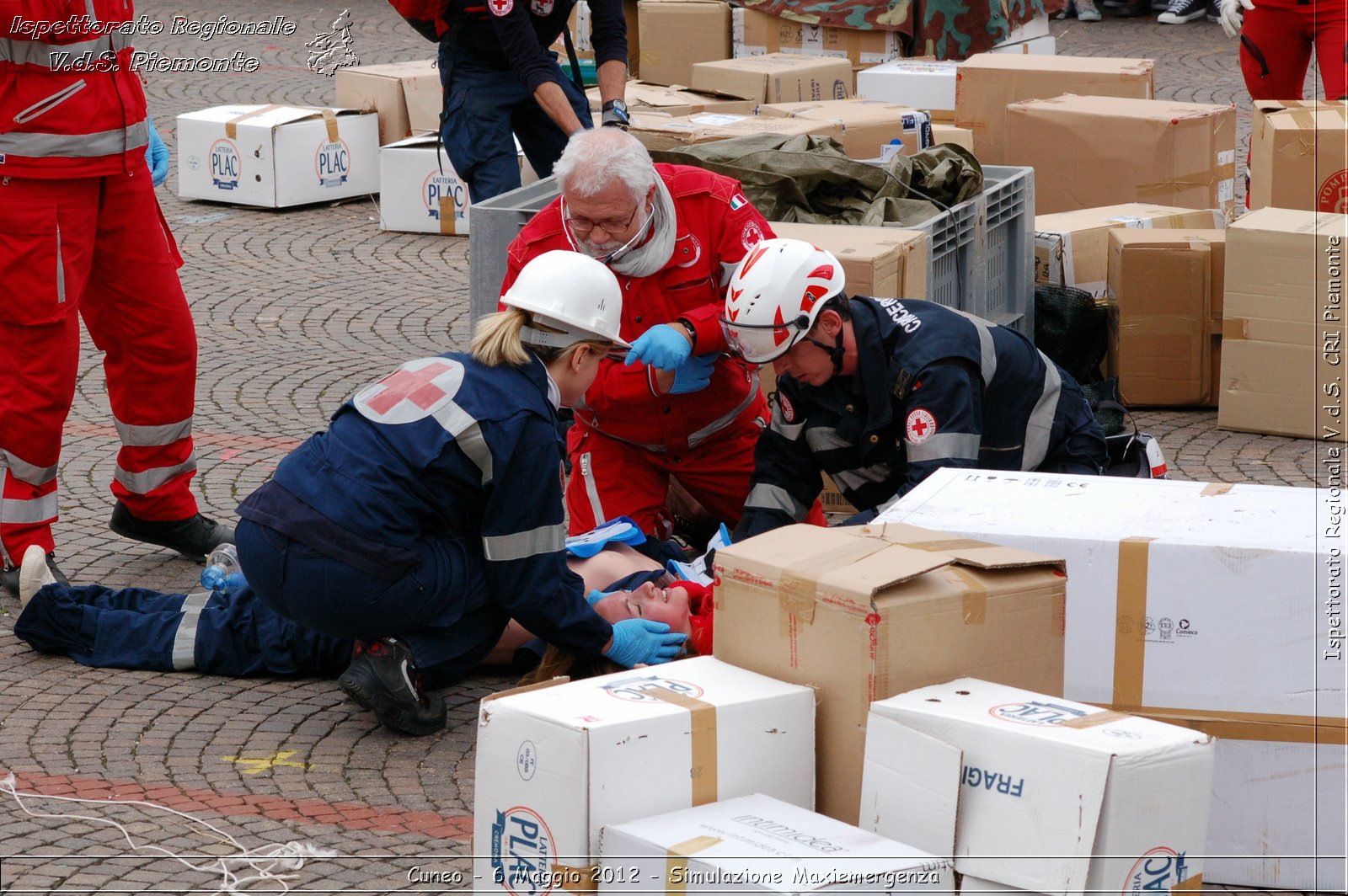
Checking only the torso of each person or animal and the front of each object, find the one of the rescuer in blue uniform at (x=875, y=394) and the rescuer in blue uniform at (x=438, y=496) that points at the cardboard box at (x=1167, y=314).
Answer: the rescuer in blue uniform at (x=438, y=496)

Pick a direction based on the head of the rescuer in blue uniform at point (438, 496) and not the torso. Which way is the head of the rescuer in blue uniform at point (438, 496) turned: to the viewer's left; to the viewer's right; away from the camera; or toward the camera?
to the viewer's right

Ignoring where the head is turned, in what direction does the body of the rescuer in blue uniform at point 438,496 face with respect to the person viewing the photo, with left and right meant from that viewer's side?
facing away from the viewer and to the right of the viewer

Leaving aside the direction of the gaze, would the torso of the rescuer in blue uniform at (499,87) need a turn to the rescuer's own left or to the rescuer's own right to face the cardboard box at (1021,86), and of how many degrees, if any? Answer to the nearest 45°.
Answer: approximately 90° to the rescuer's own left

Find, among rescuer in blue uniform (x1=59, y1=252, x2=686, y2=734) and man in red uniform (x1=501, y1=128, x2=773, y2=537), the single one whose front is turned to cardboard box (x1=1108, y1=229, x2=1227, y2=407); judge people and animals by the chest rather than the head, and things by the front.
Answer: the rescuer in blue uniform

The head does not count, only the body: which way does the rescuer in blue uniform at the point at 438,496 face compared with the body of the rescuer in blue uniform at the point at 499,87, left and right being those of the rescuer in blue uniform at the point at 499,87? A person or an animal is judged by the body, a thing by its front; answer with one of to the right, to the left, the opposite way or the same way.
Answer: to the left

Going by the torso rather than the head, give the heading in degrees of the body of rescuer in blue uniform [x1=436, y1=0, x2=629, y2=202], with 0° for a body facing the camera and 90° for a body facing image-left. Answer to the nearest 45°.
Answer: approximately 315°

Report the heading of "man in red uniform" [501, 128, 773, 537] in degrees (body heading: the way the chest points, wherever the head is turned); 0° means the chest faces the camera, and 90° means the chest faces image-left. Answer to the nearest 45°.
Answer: approximately 0°

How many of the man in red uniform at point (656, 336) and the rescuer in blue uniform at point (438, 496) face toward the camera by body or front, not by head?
1

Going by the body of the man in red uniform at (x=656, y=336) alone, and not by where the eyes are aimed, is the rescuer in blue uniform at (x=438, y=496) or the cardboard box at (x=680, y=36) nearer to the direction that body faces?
the rescuer in blue uniform
